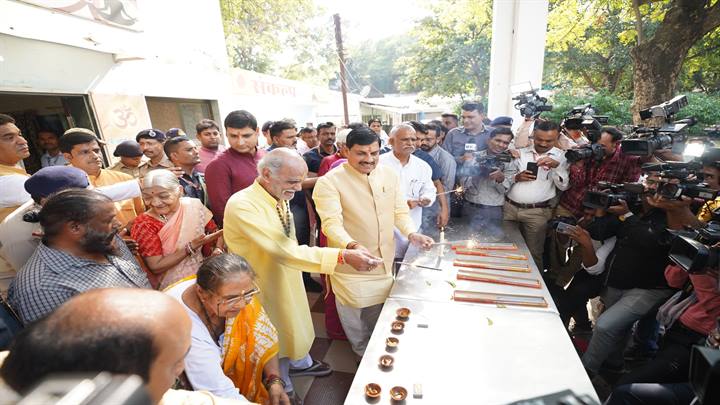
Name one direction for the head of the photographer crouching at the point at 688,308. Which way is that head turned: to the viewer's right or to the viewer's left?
to the viewer's left

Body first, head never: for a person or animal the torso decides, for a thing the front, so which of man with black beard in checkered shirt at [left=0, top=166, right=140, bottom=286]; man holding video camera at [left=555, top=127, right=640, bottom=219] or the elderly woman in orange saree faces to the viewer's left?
the man holding video camera

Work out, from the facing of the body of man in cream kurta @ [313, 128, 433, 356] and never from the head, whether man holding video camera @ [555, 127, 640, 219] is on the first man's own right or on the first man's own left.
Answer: on the first man's own left

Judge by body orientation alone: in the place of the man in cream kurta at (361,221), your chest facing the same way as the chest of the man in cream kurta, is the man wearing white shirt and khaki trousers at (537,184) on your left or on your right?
on your left

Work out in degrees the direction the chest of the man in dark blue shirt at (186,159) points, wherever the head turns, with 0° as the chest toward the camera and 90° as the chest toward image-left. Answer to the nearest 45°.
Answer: approximately 315°

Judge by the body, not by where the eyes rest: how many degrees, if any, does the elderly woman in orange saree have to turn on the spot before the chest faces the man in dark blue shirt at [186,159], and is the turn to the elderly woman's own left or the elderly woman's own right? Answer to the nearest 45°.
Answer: approximately 135° to the elderly woman's own left

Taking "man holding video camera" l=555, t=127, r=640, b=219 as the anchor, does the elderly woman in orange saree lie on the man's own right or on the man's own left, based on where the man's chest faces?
on the man's own left

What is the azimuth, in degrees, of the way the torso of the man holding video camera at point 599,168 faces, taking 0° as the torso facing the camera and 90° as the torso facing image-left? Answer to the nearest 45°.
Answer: approximately 90°

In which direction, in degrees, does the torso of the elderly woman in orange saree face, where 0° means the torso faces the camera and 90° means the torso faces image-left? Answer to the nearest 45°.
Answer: approximately 315°

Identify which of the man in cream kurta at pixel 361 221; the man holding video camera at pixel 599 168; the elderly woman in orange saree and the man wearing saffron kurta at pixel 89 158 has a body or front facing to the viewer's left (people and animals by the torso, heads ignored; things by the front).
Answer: the man holding video camera
